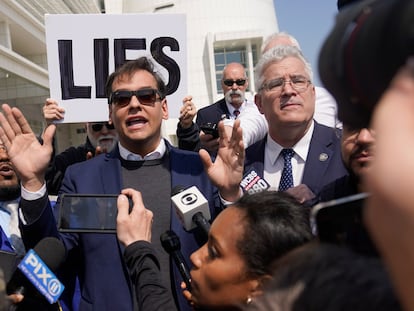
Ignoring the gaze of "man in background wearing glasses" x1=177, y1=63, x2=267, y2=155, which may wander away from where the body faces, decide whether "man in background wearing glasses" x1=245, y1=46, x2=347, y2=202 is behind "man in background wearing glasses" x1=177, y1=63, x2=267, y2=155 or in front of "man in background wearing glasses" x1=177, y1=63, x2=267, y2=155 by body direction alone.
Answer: in front

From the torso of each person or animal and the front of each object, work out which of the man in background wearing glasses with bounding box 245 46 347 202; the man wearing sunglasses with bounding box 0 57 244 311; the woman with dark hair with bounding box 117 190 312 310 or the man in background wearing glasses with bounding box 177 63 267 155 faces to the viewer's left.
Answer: the woman with dark hair

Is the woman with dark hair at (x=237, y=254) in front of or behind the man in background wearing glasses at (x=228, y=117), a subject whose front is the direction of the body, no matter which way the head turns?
in front

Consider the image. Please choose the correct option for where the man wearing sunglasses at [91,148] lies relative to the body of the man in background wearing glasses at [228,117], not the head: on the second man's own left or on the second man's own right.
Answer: on the second man's own right

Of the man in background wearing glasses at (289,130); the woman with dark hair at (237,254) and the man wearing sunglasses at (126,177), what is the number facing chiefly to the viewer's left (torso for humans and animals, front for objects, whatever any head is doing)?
1

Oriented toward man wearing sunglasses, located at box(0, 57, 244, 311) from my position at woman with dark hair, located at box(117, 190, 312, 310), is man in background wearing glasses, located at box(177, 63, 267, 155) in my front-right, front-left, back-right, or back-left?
front-right

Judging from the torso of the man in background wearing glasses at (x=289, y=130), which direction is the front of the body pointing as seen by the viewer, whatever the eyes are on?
toward the camera

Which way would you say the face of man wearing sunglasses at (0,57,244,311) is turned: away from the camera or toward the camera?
toward the camera

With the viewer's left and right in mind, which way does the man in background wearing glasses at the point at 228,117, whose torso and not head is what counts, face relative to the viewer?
facing the viewer

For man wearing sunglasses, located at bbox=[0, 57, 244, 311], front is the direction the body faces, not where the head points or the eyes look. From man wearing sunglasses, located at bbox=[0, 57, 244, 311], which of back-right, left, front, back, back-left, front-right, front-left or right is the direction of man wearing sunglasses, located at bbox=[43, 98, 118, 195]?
back

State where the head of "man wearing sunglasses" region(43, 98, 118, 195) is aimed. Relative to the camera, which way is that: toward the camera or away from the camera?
toward the camera

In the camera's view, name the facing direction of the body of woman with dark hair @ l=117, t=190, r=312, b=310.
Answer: to the viewer's left

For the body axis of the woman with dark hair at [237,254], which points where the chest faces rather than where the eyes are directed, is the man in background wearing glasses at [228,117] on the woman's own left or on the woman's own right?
on the woman's own right

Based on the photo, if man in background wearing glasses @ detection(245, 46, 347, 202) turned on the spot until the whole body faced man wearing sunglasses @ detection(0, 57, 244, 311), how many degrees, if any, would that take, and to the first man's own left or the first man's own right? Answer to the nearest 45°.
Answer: approximately 45° to the first man's own right

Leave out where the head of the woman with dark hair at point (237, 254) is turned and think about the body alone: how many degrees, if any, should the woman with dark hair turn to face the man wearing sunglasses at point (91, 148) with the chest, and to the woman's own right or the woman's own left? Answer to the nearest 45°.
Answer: approximately 45° to the woman's own right

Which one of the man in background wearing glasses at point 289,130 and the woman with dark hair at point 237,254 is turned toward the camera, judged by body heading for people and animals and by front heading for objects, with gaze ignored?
the man in background wearing glasses
